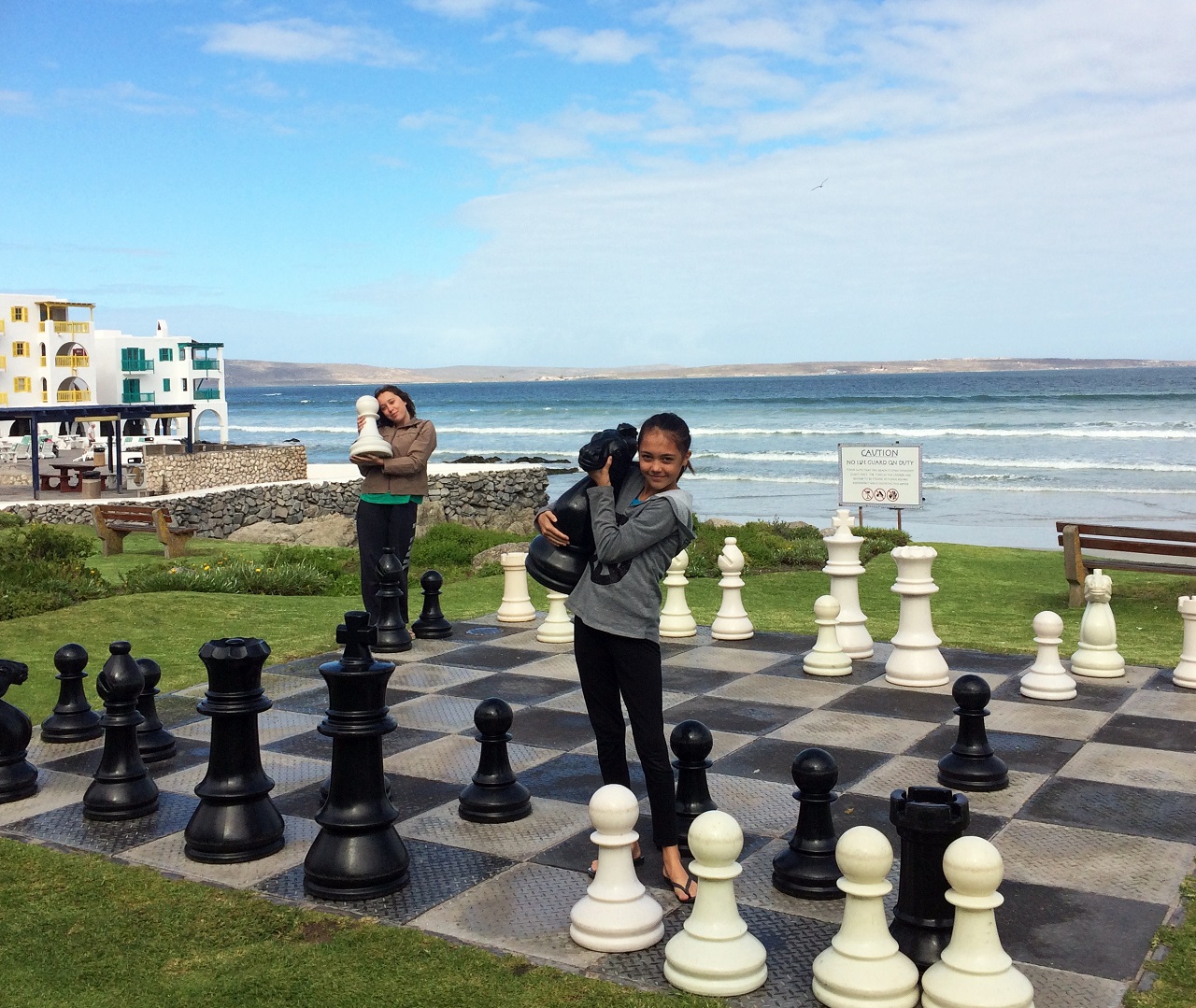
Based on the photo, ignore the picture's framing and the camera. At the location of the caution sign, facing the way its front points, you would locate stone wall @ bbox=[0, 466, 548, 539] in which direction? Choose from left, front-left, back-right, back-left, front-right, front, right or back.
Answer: back-right

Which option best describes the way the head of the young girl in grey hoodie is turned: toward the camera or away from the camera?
toward the camera

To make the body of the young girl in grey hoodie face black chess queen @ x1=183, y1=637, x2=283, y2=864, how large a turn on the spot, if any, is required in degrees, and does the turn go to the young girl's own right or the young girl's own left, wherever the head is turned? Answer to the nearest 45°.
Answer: approximately 45° to the young girl's own right

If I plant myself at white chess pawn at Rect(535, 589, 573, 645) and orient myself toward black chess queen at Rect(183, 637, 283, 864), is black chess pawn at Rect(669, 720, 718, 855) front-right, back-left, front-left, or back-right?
front-left

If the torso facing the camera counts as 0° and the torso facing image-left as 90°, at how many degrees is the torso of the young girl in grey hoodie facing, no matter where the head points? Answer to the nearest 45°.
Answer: approximately 45°

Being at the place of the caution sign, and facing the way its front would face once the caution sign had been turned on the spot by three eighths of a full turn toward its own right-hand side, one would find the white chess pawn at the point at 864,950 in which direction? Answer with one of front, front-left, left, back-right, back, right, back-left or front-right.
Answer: back-left

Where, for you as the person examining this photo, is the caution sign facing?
facing the viewer

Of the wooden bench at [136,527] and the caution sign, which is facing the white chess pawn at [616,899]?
the caution sign

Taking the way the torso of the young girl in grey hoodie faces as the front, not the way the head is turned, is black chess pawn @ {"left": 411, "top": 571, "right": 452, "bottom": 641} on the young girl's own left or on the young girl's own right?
on the young girl's own right

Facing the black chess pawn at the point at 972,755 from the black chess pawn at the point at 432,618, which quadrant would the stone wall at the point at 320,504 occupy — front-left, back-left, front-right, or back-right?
back-left

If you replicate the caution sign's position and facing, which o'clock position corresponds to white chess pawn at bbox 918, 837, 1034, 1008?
The white chess pawn is roughly at 12 o'clock from the caution sign.

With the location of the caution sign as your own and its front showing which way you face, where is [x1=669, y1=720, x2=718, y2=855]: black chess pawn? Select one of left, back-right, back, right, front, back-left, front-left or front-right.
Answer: front

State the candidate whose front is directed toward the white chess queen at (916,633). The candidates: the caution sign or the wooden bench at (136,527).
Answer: the caution sign

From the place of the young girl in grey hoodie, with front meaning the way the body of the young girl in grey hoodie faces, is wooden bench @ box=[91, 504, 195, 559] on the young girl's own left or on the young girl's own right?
on the young girl's own right
